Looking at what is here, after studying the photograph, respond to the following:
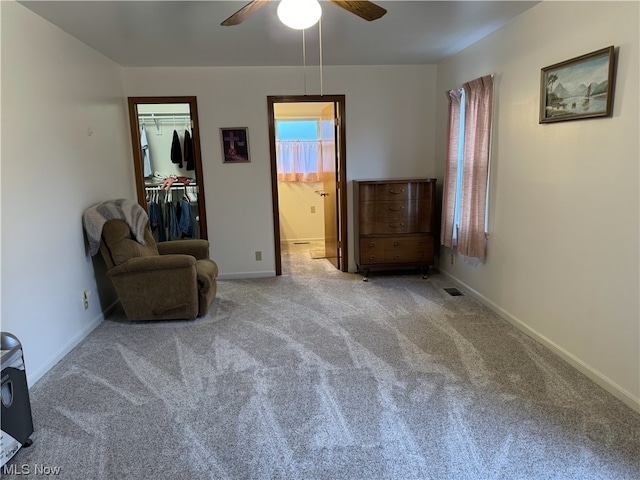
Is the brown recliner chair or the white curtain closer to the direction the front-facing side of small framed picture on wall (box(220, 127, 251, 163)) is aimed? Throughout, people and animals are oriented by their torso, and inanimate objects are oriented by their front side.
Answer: the brown recliner chair

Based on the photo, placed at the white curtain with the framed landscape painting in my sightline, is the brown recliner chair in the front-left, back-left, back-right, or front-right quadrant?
front-right

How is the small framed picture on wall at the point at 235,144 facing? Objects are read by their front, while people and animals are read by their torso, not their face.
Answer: toward the camera

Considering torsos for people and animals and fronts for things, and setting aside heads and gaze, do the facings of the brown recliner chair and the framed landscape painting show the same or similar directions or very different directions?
very different directions

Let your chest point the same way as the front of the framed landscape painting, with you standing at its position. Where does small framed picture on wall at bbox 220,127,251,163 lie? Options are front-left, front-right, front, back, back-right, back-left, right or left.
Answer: front-right

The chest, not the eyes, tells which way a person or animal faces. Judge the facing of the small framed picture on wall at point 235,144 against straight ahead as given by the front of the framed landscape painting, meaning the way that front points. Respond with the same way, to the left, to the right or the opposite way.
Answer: to the left

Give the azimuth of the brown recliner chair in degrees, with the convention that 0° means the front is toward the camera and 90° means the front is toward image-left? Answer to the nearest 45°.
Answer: approximately 270°

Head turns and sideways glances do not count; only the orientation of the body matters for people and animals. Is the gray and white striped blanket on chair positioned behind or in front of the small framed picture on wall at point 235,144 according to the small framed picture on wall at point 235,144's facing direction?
in front

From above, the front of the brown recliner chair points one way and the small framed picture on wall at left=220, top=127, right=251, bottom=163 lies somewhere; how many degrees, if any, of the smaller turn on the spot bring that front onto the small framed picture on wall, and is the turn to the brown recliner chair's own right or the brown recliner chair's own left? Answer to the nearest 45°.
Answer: approximately 45° to the brown recliner chair's own left

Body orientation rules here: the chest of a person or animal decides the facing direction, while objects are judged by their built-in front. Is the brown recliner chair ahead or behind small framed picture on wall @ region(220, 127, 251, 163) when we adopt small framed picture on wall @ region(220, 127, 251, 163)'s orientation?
ahead

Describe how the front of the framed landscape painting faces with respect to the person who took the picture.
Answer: facing the viewer and to the left of the viewer

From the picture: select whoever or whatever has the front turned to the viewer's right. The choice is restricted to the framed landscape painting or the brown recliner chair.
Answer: the brown recliner chair

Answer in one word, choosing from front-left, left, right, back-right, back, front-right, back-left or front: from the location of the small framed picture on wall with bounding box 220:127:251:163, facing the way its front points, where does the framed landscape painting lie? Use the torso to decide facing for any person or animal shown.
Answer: front-left
